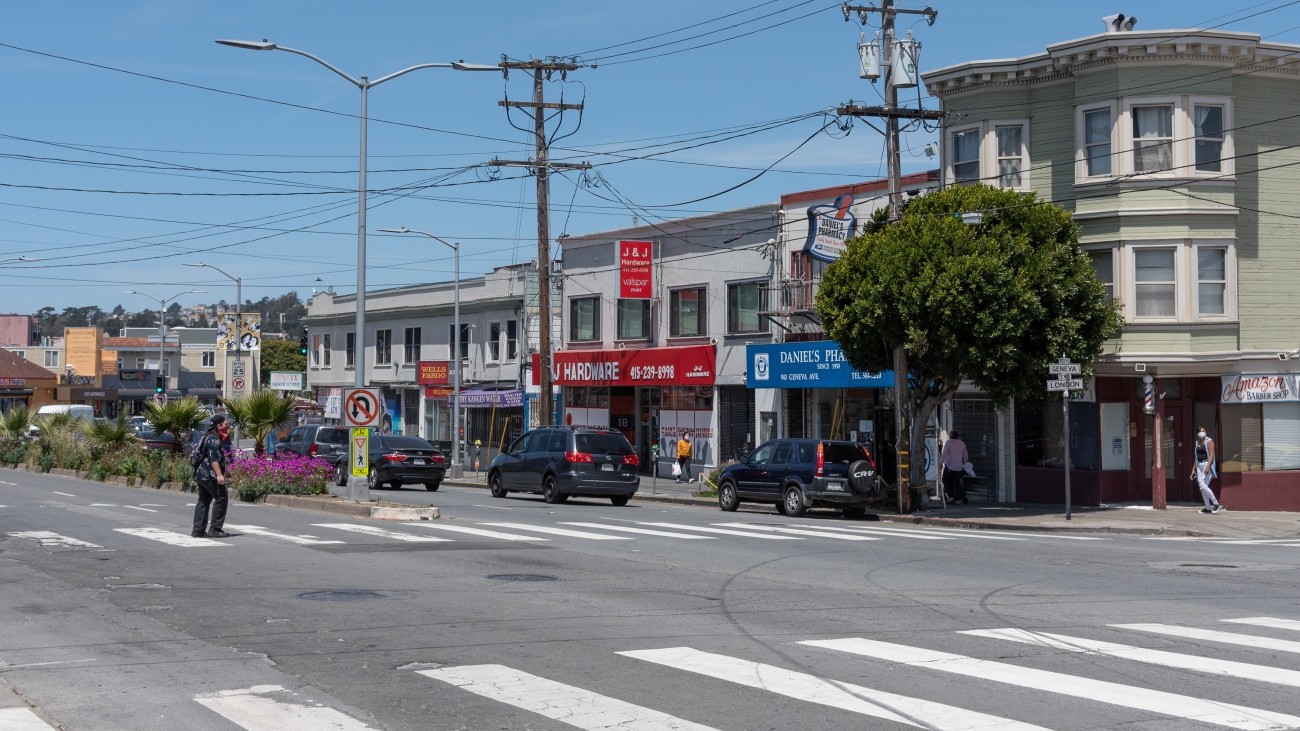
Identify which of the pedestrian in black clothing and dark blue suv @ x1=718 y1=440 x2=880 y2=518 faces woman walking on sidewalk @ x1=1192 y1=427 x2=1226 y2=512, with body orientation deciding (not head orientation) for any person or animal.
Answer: the pedestrian in black clothing

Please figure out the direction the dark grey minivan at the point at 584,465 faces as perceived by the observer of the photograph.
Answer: facing away from the viewer and to the left of the viewer

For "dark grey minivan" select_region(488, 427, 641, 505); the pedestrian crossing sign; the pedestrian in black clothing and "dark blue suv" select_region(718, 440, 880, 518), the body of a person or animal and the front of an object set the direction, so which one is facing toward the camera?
the pedestrian crossing sign

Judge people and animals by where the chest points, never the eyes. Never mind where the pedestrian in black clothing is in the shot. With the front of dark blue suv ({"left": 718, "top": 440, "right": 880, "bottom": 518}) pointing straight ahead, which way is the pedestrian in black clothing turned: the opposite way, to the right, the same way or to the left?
to the right

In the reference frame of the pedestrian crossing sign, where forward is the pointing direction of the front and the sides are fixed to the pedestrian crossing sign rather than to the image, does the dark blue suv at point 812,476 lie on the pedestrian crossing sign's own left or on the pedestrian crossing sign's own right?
on the pedestrian crossing sign's own left

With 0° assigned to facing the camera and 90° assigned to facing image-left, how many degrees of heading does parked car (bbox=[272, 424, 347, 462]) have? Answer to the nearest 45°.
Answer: approximately 135°

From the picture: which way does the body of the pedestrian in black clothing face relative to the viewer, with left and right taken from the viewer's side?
facing to the right of the viewer

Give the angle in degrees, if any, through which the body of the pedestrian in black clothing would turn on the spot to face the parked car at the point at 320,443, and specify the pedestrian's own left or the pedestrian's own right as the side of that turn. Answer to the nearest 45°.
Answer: approximately 90° to the pedestrian's own left

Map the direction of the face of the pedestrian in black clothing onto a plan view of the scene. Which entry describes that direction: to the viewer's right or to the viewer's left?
to the viewer's right
